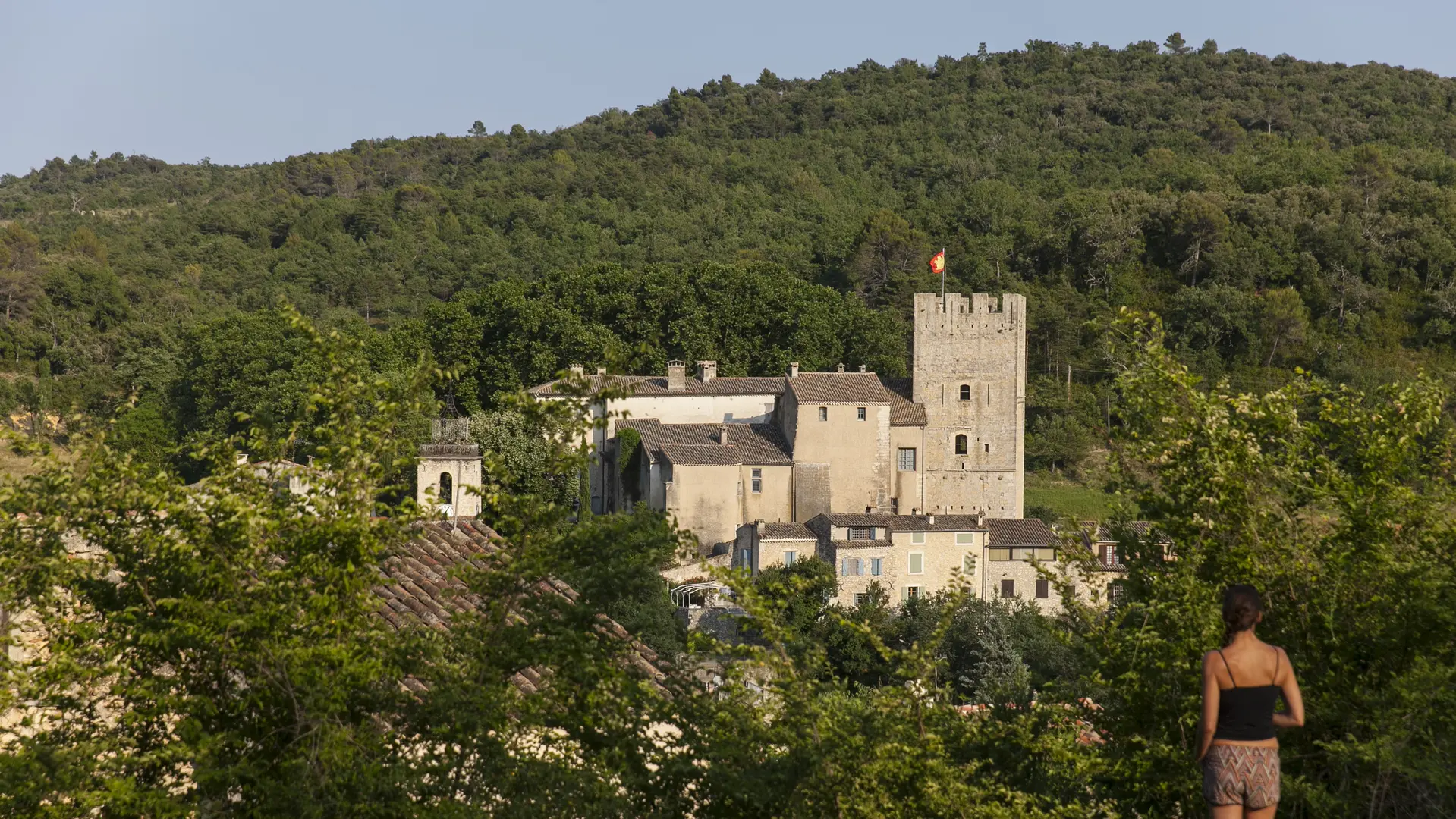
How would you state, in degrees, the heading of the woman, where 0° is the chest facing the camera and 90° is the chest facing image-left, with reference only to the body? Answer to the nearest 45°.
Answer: approximately 180°

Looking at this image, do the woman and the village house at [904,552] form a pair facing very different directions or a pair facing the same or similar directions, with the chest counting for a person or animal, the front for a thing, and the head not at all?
very different directions

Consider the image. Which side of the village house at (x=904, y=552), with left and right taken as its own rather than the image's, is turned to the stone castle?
back

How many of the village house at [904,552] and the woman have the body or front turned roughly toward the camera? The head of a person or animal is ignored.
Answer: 1

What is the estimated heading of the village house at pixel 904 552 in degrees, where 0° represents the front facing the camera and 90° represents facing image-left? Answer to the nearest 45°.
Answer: approximately 0°

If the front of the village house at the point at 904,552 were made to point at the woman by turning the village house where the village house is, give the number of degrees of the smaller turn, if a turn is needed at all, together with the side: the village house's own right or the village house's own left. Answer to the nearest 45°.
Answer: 0° — it already faces them

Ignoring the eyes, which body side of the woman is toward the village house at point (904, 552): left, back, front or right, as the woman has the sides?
front
